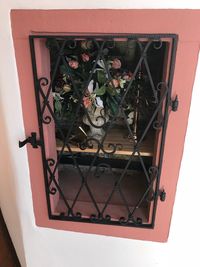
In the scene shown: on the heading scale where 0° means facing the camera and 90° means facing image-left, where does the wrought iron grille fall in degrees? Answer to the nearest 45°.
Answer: approximately 0°
